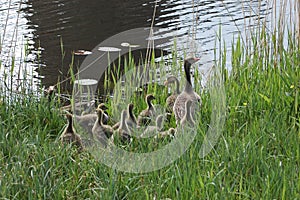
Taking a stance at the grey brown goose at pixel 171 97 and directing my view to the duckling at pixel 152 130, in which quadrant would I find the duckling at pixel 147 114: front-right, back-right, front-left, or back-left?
front-right

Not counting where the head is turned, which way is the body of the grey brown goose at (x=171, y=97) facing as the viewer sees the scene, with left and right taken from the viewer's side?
facing to the left of the viewer

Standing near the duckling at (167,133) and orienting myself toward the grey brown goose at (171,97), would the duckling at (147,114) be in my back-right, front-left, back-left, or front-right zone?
front-left

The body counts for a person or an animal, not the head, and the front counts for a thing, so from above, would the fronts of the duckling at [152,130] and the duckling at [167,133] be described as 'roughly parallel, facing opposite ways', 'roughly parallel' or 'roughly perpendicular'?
roughly parallel
